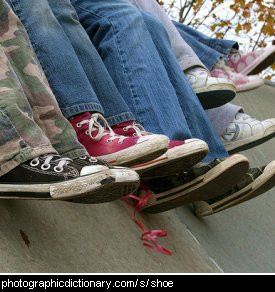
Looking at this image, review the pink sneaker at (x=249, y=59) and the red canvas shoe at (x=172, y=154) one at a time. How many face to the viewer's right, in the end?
2

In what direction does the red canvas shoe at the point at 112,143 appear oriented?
to the viewer's right

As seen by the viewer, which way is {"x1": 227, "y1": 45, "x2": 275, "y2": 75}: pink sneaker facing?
to the viewer's right

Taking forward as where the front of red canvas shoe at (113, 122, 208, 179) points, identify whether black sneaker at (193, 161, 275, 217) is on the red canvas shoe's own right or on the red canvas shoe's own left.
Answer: on the red canvas shoe's own left

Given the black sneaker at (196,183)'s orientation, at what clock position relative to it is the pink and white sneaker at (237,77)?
The pink and white sneaker is roughly at 9 o'clock from the black sneaker.

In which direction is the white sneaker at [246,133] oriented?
to the viewer's right

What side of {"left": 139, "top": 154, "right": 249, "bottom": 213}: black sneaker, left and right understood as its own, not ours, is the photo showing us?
right

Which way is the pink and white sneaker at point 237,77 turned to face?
to the viewer's right

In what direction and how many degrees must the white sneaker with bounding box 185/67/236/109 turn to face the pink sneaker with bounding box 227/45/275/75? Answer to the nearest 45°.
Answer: approximately 135° to its left

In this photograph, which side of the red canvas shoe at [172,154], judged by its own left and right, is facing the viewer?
right

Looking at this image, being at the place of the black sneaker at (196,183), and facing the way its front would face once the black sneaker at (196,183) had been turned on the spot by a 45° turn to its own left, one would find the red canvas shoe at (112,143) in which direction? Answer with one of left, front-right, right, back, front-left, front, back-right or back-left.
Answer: back
